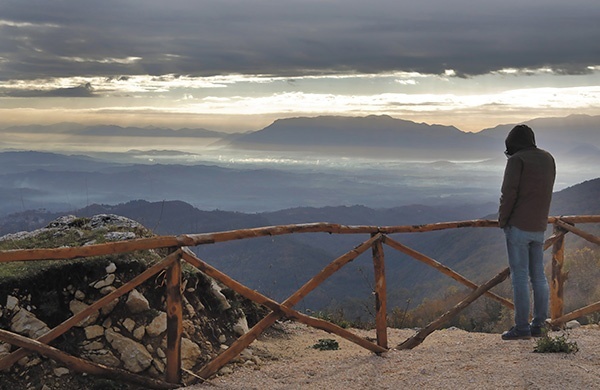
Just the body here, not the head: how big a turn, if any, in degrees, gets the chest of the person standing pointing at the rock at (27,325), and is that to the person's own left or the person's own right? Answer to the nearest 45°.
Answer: approximately 90° to the person's own left

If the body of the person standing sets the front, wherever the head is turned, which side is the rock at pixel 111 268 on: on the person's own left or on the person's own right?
on the person's own left

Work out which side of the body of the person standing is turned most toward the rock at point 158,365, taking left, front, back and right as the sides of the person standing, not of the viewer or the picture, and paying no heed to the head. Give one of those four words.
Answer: left

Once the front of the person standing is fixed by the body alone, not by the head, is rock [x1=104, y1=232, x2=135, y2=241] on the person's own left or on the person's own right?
on the person's own left

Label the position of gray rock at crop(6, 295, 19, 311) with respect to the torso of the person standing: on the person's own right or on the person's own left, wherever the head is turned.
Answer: on the person's own left

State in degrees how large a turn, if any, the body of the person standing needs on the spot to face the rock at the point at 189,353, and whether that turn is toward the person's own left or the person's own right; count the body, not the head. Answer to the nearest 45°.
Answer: approximately 90° to the person's own left

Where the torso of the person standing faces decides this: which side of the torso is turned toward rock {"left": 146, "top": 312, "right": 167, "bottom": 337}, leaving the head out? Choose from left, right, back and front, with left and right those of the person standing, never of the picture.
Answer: left

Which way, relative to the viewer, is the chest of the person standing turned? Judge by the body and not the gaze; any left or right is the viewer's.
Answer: facing away from the viewer and to the left of the viewer

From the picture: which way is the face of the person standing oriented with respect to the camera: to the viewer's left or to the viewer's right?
to the viewer's left

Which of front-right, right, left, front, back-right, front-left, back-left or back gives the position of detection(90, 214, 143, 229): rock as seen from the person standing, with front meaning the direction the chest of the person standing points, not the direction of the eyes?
front-left
